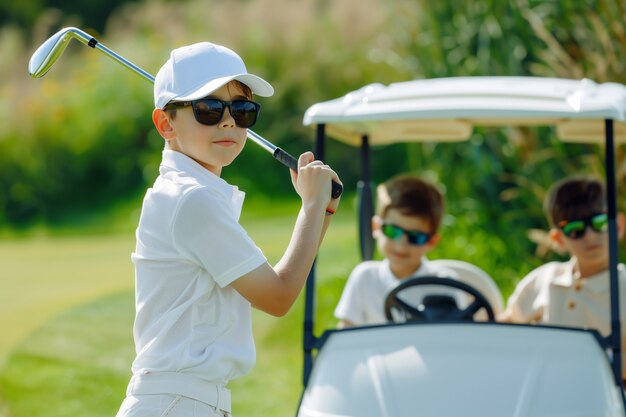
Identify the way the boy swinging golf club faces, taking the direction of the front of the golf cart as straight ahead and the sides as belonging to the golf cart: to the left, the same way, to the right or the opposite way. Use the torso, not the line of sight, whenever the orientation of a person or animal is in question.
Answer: to the left

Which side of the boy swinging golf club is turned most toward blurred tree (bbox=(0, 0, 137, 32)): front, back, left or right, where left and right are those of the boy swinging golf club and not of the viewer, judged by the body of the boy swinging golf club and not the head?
left

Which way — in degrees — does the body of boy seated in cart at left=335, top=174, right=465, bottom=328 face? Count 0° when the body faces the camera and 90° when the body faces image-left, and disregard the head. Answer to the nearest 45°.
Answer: approximately 0°

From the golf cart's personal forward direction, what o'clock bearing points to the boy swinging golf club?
The boy swinging golf club is roughly at 1 o'clock from the golf cart.

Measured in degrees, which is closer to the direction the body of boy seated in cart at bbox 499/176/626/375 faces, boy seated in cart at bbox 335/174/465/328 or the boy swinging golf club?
the boy swinging golf club

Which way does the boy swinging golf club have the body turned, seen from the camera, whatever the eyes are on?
to the viewer's right

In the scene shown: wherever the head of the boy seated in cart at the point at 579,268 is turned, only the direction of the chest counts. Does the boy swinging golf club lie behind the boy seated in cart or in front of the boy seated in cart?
in front

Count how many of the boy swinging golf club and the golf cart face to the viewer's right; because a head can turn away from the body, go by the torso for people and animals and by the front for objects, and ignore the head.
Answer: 1

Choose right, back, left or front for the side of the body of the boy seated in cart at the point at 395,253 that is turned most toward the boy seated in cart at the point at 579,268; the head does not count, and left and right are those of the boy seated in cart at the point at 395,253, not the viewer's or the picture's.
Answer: left
